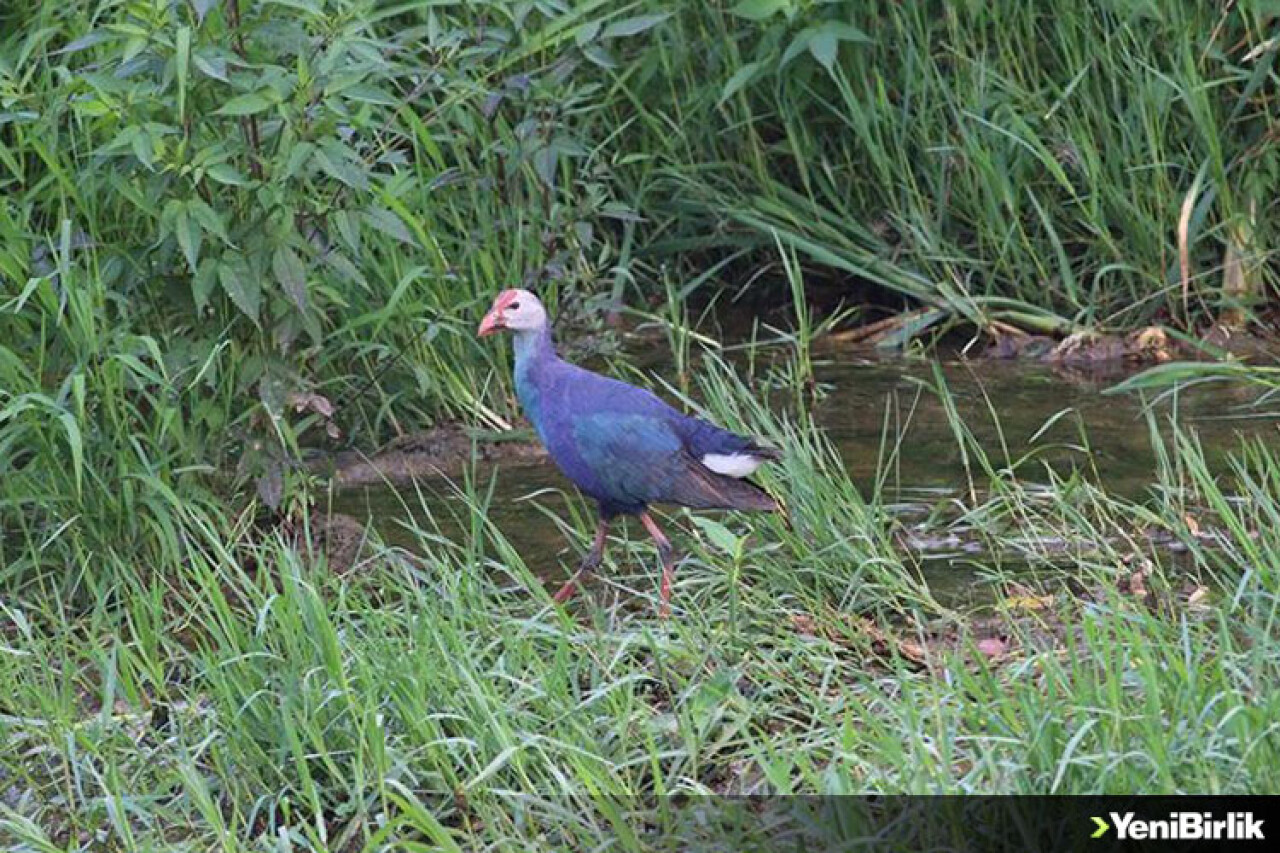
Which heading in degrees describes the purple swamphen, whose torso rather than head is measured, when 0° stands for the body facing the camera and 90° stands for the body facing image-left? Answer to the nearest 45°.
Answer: approximately 90°
